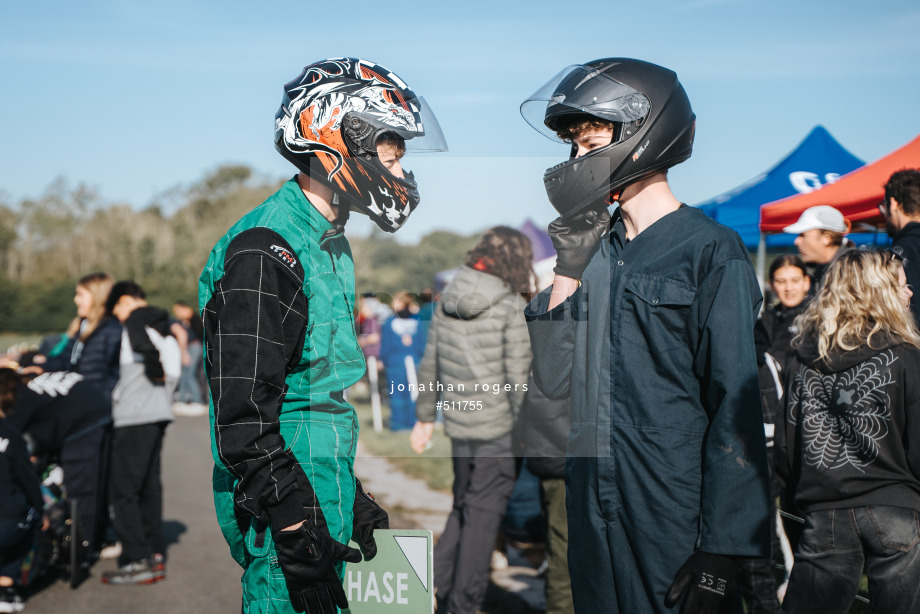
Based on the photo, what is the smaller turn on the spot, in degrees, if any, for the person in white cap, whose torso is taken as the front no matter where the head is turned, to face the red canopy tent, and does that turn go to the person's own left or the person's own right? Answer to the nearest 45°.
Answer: approximately 90° to the person's own right

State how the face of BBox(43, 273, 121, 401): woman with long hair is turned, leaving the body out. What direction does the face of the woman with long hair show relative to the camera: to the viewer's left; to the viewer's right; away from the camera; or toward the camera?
to the viewer's left

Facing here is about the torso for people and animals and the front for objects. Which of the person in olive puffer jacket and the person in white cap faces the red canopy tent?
the person in olive puffer jacket

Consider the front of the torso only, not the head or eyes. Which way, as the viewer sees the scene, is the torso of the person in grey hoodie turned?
to the viewer's left

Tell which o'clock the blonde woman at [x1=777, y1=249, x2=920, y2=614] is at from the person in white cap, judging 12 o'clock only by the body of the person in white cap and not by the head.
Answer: The blonde woman is roughly at 9 o'clock from the person in white cap.

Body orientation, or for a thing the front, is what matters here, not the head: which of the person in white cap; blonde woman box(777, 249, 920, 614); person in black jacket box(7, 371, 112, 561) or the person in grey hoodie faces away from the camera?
the blonde woman

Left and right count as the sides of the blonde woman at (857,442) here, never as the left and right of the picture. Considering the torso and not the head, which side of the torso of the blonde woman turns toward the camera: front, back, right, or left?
back

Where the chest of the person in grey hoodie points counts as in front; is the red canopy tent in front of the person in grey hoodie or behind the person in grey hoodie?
behind

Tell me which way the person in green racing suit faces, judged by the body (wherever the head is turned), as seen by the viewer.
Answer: to the viewer's right

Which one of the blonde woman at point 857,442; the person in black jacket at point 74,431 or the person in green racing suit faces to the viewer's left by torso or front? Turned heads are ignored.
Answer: the person in black jacket

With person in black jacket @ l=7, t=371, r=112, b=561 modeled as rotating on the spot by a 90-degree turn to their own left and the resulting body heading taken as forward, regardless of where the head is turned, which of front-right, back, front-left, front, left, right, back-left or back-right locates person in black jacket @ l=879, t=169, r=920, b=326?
front-left

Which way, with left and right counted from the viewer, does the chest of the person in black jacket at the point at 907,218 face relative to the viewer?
facing away from the viewer and to the left of the viewer

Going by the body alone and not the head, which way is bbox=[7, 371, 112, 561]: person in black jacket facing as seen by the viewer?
to the viewer's left

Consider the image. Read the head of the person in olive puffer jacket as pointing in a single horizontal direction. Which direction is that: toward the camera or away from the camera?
away from the camera
